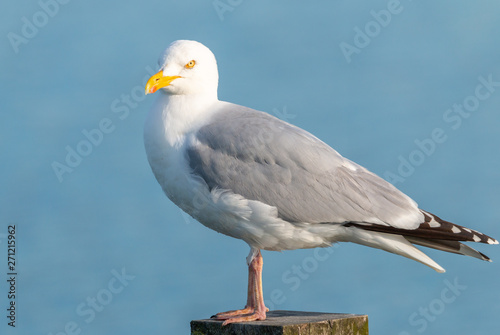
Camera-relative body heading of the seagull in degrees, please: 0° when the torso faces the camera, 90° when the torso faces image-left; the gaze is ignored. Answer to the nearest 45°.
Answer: approximately 90°
